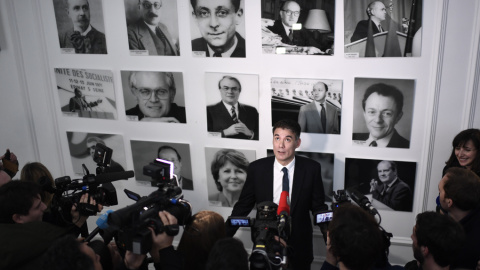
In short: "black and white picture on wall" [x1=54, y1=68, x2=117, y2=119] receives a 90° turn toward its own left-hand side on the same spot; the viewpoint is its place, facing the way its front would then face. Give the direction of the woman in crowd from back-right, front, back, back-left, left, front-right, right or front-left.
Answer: front-right

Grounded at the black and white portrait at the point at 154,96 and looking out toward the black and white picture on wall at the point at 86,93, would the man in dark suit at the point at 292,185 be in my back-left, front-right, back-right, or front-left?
back-left

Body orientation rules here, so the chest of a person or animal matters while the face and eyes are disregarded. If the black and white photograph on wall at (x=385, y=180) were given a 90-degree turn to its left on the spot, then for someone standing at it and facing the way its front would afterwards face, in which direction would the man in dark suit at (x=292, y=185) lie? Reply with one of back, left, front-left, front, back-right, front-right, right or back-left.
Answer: back-right

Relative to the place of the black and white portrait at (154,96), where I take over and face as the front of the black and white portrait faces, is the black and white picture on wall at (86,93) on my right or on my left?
on my right

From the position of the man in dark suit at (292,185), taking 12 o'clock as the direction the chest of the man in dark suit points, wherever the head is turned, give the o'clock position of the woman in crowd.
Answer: The woman in crowd is roughly at 9 o'clock from the man in dark suit.

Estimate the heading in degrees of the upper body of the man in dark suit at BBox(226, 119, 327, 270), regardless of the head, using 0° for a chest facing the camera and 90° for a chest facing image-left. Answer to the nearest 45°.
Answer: approximately 0°

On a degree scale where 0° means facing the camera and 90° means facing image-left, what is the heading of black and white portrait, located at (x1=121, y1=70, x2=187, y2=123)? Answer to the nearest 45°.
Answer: approximately 0°

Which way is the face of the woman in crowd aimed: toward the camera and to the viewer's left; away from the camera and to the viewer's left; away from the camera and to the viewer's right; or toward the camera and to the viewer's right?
toward the camera and to the viewer's left
